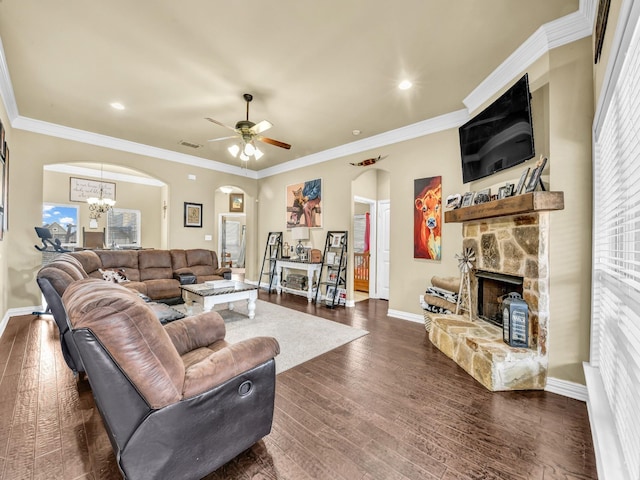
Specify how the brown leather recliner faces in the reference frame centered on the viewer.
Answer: facing away from the viewer and to the right of the viewer

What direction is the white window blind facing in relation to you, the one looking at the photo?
facing to the left of the viewer

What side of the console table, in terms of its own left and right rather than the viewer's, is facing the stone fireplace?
left

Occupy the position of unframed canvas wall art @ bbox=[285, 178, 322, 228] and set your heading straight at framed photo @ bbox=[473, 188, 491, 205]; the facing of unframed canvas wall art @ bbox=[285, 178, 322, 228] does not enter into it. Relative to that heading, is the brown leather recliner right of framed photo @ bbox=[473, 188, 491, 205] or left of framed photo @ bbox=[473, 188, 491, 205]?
right
